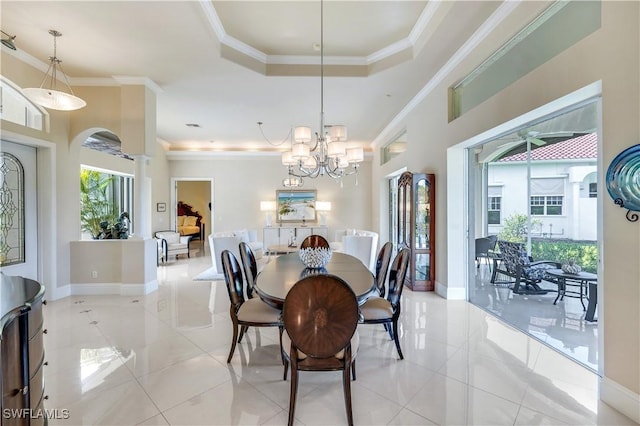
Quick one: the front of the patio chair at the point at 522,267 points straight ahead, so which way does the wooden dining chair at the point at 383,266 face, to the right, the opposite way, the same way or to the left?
to the right

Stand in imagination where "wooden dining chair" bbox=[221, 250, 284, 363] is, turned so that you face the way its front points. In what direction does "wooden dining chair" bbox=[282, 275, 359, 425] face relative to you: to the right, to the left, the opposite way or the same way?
to the left

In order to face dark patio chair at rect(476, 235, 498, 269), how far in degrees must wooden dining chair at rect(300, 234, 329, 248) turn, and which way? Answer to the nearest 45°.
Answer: approximately 90° to its left

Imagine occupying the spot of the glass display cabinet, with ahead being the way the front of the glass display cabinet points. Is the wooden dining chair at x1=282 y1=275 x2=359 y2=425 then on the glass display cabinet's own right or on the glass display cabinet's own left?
on the glass display cabinet's own left

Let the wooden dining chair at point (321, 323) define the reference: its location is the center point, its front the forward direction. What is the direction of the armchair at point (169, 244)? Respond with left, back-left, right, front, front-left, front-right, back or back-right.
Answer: front-left

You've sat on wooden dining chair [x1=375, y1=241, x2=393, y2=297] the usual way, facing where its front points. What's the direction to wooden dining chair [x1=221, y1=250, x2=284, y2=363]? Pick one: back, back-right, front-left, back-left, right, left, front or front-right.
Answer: front-left

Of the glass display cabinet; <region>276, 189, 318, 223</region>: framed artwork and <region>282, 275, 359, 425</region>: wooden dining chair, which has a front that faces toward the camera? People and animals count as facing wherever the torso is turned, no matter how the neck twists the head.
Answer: the framed artwork

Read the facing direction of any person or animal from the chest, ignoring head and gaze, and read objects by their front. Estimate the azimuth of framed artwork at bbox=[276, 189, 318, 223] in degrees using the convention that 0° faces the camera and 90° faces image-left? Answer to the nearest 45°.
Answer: approximately 0°

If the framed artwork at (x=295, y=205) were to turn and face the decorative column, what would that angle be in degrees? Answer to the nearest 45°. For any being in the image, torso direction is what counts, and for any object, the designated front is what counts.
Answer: approximately 45° to its right

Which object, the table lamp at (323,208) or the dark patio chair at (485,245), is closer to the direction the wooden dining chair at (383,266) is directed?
the table lamp

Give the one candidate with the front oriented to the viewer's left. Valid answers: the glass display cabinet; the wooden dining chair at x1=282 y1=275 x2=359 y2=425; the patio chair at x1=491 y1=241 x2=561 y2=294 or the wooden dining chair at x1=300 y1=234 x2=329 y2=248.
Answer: the glass display cabinet

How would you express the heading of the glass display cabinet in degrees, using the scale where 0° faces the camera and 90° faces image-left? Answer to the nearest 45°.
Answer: approximately 90°

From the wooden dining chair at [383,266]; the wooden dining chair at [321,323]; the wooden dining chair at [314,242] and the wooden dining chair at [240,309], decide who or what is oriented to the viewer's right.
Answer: the wooden dining chair at [240,309]

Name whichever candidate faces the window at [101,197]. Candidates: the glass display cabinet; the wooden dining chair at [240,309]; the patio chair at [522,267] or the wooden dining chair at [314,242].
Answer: the glass display cabinet

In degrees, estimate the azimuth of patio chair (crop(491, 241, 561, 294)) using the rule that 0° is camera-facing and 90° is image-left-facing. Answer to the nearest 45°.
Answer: approximately 315°

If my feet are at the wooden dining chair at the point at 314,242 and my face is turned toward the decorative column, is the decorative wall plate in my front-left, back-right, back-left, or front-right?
back-left

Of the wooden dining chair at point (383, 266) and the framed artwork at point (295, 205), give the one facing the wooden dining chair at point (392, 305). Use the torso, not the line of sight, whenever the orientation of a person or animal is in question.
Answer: the framed artwork

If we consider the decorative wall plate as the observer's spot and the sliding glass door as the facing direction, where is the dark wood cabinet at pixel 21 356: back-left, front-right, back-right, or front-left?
back-left

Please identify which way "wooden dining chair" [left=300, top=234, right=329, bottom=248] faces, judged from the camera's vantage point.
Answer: facing the viewer

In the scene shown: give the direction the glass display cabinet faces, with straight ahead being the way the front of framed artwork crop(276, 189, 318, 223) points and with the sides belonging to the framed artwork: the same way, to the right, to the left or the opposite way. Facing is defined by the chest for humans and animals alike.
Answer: to the right

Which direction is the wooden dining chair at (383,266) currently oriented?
to the viewer's left

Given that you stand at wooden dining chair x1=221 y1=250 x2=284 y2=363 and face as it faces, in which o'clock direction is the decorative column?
The decorative column is roughly at 8 o'clock from the wooden dining chair.
